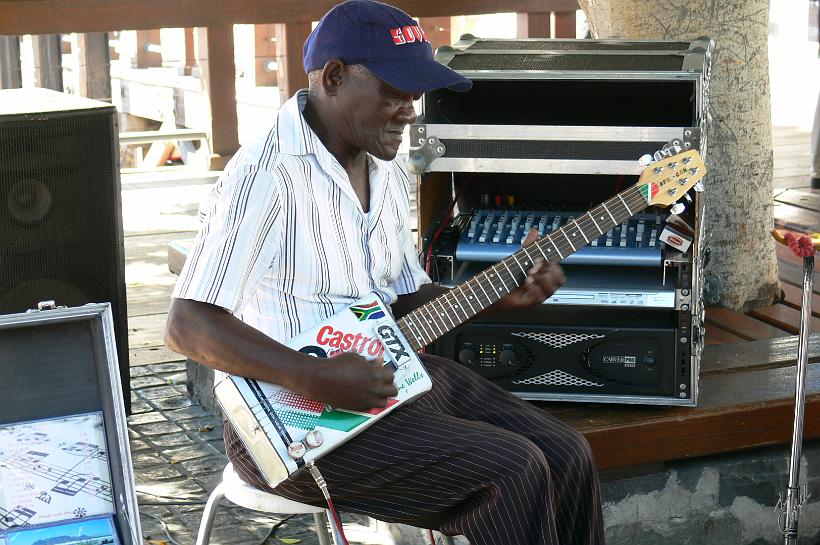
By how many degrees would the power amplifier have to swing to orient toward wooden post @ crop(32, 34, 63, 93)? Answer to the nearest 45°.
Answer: approximately 135° to its right

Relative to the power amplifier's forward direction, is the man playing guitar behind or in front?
in front

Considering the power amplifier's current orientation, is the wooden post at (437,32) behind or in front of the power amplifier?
behind

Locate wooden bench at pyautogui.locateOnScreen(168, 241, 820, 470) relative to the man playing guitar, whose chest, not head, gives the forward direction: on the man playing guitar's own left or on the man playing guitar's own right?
on the man playing guitar's own left

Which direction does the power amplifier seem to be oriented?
toward the camera

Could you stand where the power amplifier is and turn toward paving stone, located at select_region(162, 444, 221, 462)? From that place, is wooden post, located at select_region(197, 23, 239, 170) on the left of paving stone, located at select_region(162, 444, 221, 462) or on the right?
right

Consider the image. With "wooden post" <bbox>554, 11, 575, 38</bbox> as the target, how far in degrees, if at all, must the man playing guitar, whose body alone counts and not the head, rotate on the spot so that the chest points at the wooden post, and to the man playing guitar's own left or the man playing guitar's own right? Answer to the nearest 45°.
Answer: approximately 135° to the man playing guitar's own left

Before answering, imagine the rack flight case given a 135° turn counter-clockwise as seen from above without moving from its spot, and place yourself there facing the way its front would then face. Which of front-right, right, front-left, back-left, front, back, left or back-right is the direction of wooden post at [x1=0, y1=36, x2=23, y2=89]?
left

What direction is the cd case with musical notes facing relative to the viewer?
toward the camera

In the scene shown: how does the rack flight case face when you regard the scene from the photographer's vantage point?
facing the viewer

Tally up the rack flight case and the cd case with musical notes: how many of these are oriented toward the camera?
2

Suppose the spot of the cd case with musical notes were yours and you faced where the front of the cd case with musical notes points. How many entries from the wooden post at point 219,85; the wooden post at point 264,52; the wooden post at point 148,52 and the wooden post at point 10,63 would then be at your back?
4

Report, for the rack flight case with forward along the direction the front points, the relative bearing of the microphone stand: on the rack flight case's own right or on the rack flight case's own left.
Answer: on the rack flight case's own left
